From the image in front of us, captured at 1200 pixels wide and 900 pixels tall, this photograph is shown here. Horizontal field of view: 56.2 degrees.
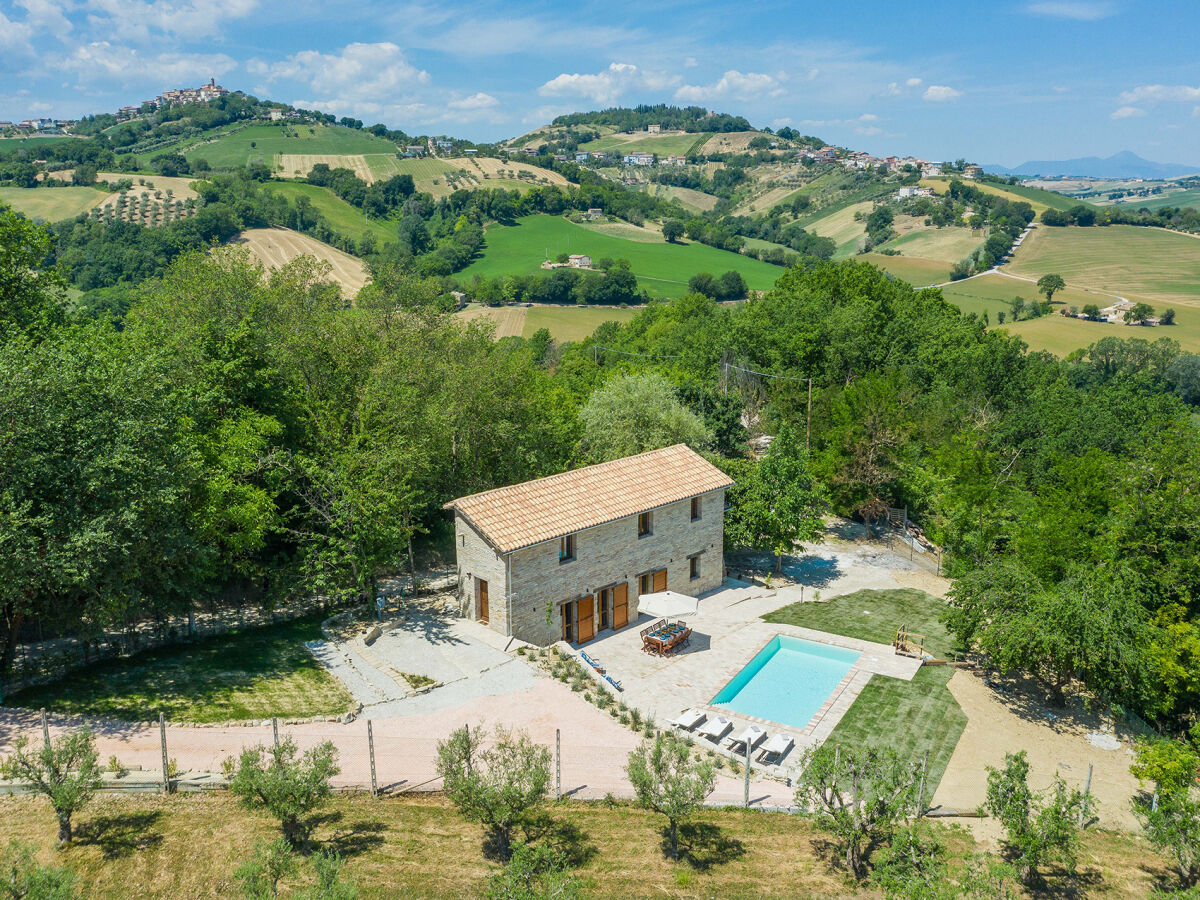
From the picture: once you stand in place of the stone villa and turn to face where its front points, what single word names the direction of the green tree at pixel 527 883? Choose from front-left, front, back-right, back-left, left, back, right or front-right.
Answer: front-right

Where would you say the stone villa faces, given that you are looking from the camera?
facing the viewer and to the right of the viewer

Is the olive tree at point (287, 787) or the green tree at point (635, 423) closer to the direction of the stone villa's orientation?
the olive tree

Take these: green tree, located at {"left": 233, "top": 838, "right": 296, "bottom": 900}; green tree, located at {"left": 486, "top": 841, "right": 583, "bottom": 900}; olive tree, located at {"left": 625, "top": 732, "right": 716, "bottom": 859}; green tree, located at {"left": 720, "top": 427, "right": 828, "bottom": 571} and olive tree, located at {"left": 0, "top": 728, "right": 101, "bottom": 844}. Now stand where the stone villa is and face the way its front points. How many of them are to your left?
1

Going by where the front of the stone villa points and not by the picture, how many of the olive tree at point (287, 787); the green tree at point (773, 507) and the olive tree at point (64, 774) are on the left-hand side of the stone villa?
1

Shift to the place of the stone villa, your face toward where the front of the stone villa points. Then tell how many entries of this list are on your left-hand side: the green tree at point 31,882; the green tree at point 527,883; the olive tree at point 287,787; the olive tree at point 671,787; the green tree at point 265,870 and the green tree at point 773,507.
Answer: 1

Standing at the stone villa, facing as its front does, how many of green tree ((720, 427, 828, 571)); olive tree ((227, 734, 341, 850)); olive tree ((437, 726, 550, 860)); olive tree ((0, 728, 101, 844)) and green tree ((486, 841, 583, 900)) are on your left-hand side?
1

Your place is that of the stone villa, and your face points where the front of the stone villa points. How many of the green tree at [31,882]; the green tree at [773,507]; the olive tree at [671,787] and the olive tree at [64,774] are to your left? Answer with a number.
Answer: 1

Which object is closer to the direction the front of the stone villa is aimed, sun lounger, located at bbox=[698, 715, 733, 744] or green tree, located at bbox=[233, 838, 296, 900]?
the sun lounger

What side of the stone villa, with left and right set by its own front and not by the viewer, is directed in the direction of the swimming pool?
front

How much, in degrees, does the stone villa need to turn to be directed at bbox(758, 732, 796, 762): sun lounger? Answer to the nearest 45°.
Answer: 0° — it already faces it

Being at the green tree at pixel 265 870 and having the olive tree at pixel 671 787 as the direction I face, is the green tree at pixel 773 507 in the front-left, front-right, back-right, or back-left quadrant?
front-left

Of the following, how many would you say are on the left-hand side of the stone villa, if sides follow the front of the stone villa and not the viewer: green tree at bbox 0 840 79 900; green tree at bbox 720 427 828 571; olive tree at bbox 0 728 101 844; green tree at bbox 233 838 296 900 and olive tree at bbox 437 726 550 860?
1

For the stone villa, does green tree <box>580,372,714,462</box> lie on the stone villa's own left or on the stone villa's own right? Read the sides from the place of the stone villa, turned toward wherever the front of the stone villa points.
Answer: on the stone villa's own left

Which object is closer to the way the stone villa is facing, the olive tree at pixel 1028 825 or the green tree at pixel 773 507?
the olive tree

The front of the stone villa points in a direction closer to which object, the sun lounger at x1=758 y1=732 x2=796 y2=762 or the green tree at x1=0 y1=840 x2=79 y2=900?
the sun lounger

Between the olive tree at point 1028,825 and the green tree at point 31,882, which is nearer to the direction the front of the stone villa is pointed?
the olive tree

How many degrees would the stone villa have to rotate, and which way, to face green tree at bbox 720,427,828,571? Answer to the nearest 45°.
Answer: approximately 90° to its left

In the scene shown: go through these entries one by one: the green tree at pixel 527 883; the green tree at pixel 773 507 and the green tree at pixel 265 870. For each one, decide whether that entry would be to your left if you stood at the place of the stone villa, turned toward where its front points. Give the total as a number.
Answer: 1

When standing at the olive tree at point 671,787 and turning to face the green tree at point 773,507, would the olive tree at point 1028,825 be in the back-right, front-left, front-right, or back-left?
front-right
